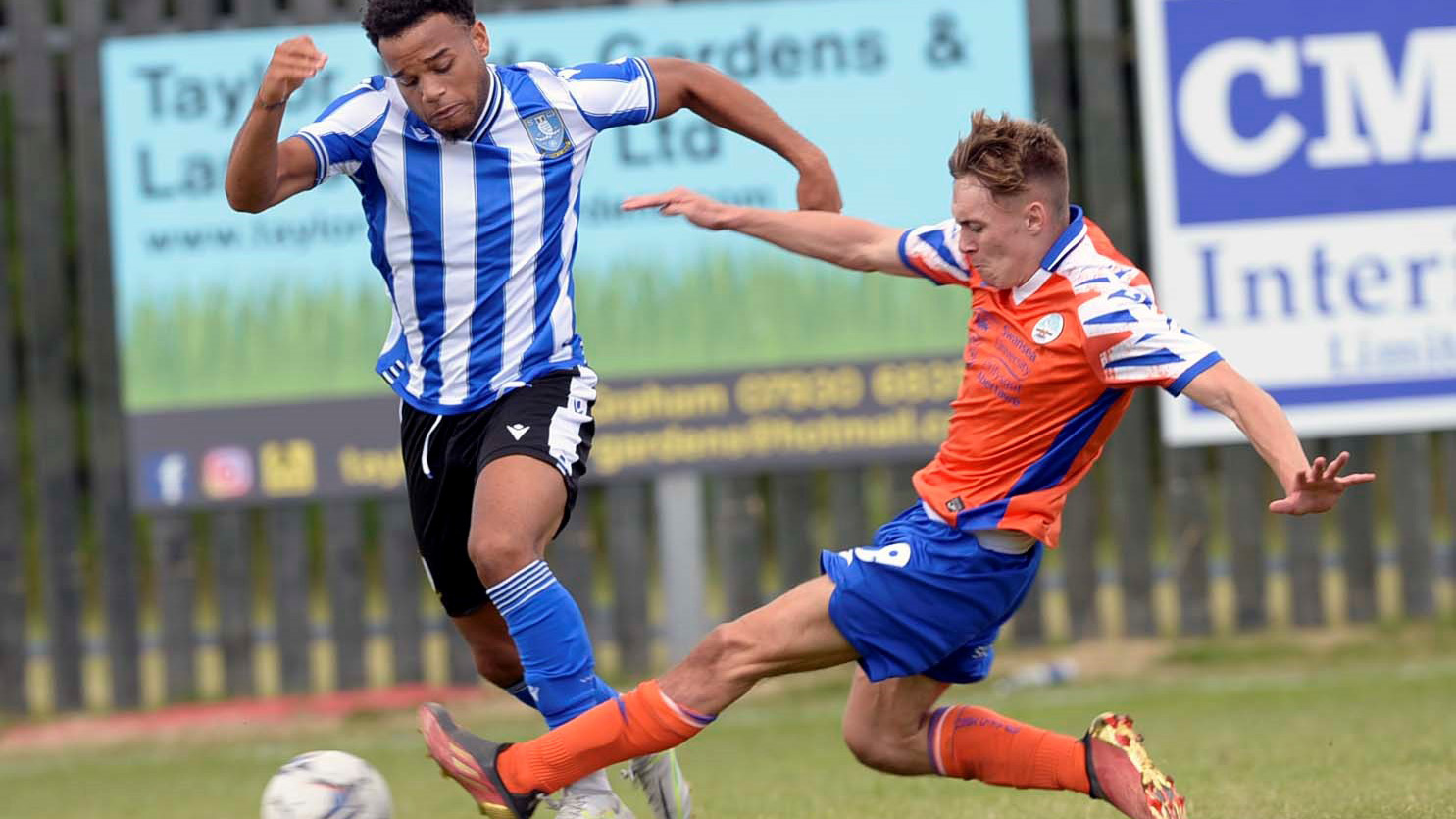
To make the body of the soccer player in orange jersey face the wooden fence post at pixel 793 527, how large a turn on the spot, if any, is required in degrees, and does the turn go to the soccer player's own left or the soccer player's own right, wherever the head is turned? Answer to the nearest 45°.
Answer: approximately 135° to the soccer player's own right

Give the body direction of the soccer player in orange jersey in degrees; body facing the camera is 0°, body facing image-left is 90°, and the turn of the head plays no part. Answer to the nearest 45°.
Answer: approximately 45°

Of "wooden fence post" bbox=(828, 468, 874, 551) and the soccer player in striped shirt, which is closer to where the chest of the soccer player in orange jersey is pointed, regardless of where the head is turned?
the soccer player in striped shirt

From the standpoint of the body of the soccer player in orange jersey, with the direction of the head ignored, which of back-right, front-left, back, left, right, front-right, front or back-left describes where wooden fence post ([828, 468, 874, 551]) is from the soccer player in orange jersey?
back-right

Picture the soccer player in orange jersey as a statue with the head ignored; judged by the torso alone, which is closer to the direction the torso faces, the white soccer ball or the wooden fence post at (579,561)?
the white soccer ball

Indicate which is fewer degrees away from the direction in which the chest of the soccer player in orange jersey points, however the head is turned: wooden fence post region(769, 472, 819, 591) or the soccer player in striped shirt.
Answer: the soccer player in striped shirt

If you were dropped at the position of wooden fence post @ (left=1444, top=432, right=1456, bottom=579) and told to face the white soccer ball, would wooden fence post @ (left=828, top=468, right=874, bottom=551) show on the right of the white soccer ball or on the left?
right

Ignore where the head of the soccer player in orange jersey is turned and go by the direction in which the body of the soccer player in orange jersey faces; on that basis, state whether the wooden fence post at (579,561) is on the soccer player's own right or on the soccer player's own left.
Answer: on the soccer player's own right

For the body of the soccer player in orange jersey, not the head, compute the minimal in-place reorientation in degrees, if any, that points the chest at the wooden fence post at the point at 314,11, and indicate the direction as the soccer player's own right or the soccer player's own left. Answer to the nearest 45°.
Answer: approximately 90° to the soccer player's own right

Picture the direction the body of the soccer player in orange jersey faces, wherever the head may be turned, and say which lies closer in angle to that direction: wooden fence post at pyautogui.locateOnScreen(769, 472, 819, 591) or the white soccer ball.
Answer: the white soccer ball

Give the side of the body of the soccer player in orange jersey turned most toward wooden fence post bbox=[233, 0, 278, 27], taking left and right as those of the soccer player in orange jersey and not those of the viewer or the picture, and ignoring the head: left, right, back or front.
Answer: right

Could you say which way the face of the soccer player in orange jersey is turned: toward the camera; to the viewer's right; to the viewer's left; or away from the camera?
to the viewer's left

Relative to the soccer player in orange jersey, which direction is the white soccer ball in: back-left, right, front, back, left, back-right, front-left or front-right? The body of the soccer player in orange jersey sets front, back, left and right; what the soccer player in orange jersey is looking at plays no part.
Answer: front-right
